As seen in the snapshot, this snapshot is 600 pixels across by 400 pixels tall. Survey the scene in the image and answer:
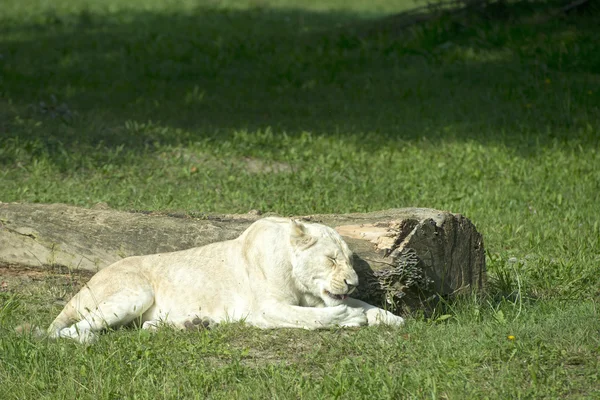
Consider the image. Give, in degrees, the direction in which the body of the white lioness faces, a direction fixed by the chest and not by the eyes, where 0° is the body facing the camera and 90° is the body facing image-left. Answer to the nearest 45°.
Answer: approximately 270°
